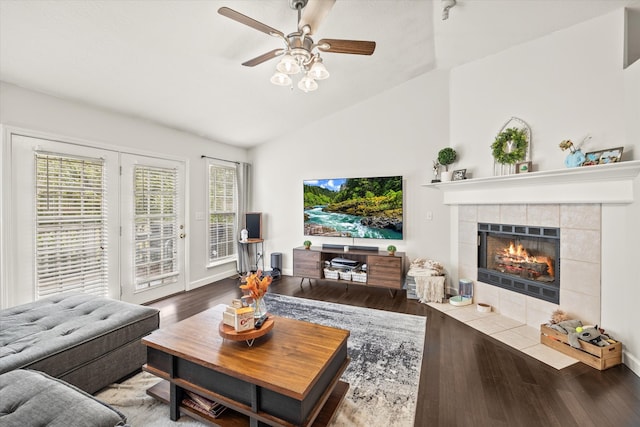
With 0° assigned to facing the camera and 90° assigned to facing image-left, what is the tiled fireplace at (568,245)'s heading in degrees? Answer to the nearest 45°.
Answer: approximately 45°

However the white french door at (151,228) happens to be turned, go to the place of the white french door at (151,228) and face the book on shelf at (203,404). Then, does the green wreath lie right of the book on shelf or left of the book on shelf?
left

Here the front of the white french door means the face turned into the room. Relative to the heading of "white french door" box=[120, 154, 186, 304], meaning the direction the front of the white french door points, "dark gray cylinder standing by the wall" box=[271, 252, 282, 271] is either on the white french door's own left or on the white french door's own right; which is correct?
on the white french door's own left

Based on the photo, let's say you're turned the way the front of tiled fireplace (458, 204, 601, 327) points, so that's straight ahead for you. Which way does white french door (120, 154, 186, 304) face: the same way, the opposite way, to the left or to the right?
the opposite way

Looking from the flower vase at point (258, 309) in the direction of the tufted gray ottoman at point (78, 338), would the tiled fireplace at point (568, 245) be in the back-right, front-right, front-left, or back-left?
back-right

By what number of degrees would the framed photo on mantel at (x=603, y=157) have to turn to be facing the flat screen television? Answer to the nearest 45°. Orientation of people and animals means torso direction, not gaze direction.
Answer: approximately 45° to its right

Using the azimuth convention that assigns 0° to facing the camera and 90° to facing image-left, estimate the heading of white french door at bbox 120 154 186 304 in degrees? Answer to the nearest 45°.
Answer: approximately 315°

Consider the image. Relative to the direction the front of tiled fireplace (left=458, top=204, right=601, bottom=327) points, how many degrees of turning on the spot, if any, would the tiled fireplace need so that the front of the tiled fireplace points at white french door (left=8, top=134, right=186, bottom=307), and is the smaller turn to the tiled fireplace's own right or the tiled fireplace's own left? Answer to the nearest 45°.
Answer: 0° — it already faces it

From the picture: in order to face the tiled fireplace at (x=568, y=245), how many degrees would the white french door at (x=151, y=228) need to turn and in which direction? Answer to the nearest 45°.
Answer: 0° — it already faces it

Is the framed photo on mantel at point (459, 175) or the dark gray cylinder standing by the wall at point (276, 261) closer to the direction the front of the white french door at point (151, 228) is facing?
the framed photo on mantel
